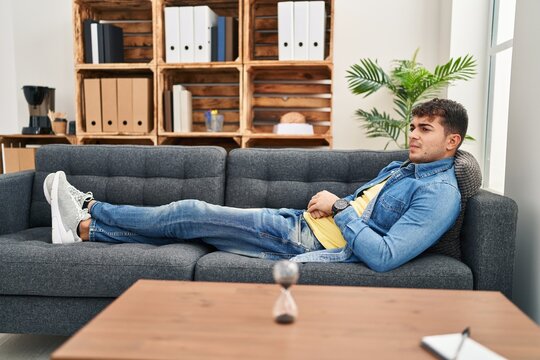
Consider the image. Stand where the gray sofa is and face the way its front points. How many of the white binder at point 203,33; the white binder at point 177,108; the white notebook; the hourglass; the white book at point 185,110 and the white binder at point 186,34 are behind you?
4

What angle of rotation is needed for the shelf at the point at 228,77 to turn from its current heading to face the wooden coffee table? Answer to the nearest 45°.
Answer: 0° — it already faces it

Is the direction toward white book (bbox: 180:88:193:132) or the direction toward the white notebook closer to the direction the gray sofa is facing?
the white notebook

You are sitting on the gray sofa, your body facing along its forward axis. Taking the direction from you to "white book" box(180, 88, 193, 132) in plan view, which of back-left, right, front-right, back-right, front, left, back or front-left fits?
back

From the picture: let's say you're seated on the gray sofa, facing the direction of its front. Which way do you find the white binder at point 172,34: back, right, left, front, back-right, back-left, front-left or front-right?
back

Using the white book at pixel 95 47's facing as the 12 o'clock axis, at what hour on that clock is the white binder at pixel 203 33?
the white binder at pixel 203 33 is roughly at 10 o'clock from the white book at pixel 95 47.

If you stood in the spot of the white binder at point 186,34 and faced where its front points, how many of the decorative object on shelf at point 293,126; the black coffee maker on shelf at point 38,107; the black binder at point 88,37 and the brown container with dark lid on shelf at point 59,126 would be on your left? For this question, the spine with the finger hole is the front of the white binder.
1

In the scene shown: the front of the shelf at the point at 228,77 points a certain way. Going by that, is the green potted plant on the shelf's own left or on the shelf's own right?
on the shelf's own left

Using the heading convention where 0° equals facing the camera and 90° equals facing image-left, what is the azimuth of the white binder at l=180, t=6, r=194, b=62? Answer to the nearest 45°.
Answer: approximately 0°

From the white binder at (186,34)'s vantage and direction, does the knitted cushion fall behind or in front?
in front

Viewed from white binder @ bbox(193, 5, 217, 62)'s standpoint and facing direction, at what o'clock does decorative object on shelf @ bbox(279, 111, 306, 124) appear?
The decorative object on shelf is roughly at 9 o'clock from the white binder.
